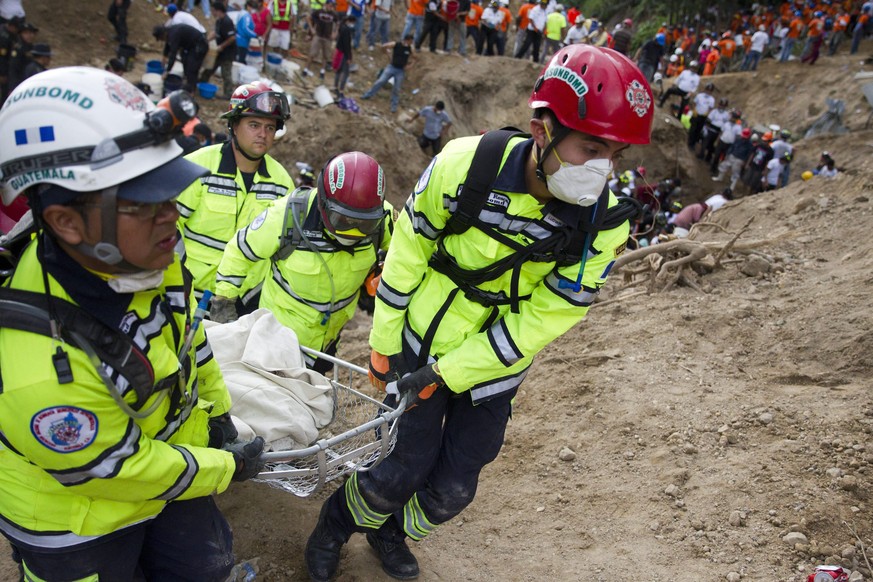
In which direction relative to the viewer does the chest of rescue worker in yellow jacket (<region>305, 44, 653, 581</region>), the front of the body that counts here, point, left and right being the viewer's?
facing the viewer

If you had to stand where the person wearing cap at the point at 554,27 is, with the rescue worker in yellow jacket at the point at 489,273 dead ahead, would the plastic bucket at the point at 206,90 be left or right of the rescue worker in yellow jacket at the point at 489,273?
right

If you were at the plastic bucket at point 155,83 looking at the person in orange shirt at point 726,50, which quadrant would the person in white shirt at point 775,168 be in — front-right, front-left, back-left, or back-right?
front-right

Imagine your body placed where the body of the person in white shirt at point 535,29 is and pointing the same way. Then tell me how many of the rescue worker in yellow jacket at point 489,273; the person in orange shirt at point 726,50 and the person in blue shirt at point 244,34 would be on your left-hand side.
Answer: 1

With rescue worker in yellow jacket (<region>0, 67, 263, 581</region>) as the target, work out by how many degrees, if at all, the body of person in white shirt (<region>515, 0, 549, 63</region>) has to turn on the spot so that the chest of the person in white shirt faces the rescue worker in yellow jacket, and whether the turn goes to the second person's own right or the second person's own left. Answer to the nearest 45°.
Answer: approximately 45° to the second person's own right

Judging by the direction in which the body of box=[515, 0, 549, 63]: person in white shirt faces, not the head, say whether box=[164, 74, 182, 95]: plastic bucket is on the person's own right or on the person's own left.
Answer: on the person's own right

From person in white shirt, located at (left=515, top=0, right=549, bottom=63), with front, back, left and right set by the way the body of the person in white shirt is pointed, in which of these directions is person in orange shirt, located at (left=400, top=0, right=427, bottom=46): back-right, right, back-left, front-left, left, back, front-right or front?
right

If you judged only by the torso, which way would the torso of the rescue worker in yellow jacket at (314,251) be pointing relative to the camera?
toward the camera

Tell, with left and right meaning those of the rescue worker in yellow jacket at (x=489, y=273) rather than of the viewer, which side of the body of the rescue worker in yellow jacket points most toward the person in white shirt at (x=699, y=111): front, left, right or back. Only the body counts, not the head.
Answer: back

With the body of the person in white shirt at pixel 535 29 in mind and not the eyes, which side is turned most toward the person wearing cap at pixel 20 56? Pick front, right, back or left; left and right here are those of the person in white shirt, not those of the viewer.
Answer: right

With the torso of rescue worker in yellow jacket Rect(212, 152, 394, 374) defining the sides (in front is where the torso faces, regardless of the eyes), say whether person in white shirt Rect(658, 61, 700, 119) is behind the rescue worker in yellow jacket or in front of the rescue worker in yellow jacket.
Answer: behind

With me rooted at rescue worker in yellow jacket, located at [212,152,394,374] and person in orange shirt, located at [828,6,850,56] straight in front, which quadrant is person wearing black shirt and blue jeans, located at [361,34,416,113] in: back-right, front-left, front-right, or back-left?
front-left

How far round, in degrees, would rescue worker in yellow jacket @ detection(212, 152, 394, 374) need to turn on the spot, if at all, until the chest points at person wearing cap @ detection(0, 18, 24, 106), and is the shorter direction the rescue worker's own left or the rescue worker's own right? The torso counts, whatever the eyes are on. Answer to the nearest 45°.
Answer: approximately 135° to the rescue worker's own right

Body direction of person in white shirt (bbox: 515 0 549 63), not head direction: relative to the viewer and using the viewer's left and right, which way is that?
facing the viewer and to the right of the viewer
